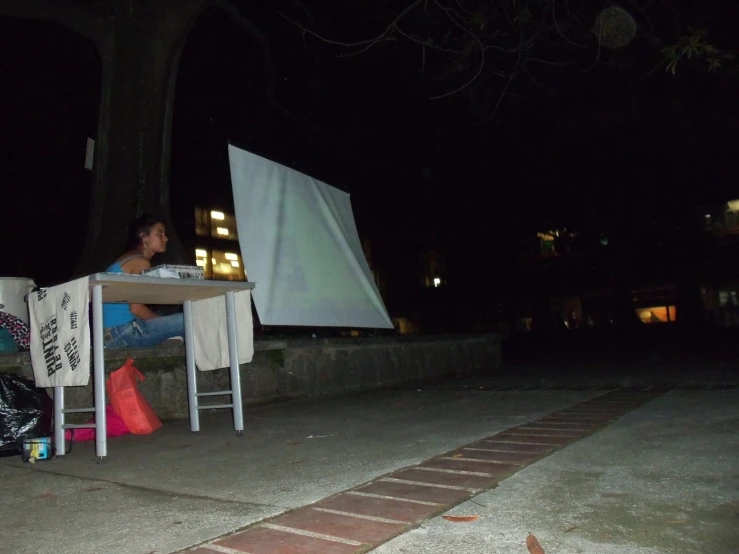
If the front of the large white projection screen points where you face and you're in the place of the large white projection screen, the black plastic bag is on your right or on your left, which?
on your right

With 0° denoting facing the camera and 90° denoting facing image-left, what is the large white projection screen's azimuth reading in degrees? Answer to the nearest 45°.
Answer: approximately 315°

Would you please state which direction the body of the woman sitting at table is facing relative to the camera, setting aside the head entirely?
to the viewer's right

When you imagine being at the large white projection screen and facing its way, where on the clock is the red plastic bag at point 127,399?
The red plastic bag is roughly at 3 o'clock from the large white projection screen.

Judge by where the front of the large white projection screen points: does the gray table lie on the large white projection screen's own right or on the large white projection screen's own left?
on the large white projection screen's own right

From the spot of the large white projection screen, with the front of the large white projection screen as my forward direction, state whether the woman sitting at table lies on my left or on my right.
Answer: on my right

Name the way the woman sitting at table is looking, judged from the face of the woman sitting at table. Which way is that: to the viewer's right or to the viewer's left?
to the viewer's right

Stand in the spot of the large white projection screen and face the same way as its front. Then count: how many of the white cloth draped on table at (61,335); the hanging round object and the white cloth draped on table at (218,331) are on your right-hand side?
2

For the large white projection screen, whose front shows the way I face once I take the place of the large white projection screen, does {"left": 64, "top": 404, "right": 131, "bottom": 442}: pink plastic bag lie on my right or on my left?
on my right
